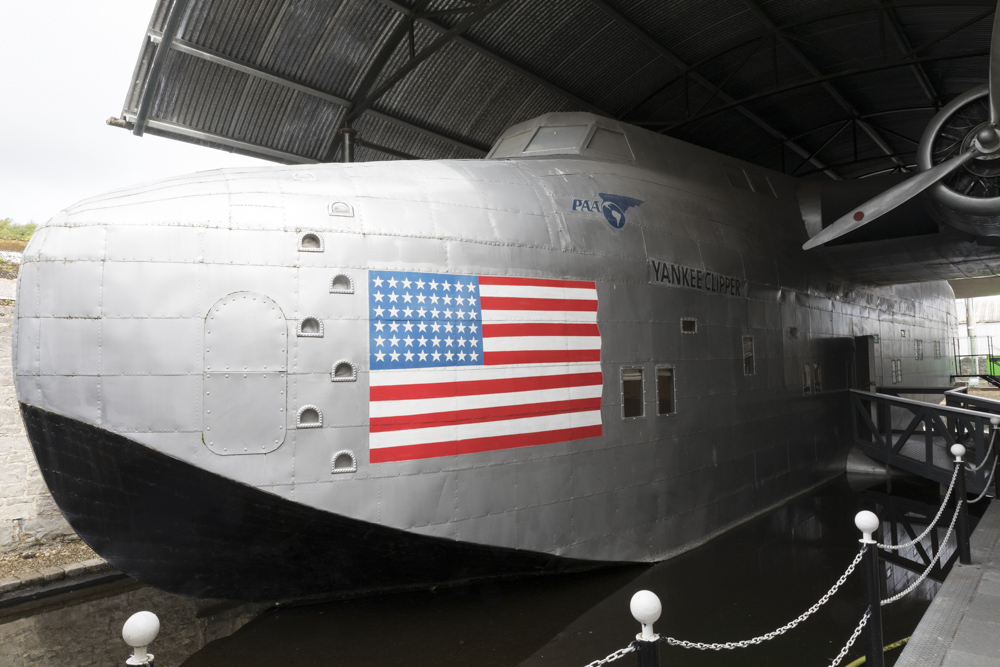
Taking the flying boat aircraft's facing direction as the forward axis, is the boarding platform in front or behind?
behind

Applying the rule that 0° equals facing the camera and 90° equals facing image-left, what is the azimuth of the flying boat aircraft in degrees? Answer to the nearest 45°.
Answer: approximately 45°
